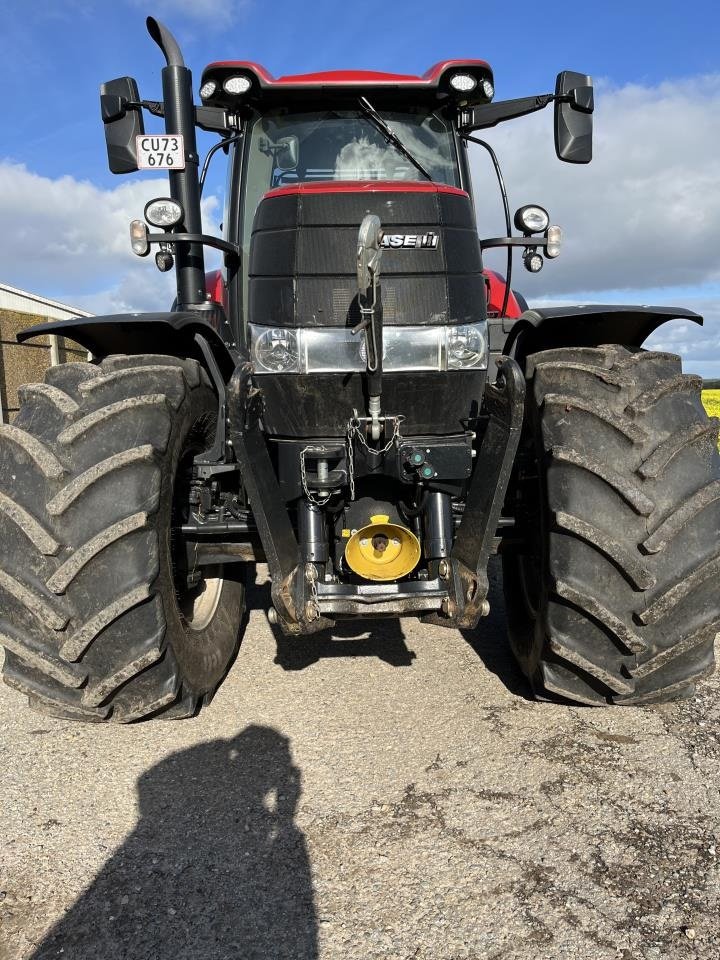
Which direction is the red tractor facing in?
toward the camera
